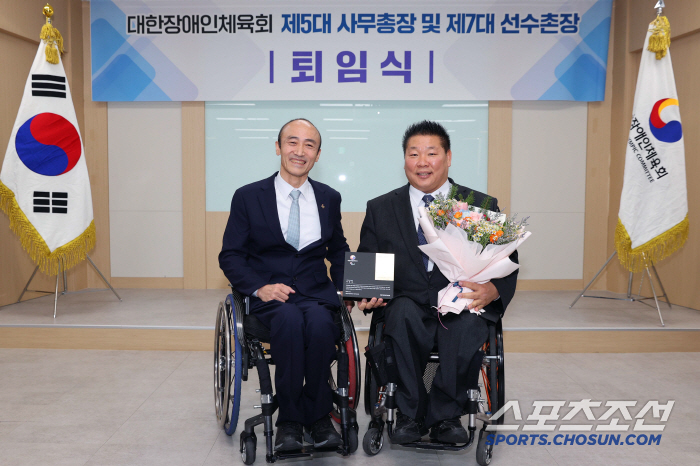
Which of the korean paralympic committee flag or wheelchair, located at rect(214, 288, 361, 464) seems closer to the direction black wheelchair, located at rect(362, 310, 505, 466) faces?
the wheelchair

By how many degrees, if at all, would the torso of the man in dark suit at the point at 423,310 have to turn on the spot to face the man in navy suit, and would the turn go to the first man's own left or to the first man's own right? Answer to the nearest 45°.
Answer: approximately 90° to the first man's own right

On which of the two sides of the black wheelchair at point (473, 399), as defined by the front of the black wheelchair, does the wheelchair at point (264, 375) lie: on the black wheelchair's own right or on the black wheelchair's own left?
on the black wheelchair's own right

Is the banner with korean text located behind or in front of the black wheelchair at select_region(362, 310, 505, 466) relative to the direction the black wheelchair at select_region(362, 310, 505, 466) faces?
behind

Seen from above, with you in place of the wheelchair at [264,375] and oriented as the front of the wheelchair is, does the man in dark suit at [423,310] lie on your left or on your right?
on your left

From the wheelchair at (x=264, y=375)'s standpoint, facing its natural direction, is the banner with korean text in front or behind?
behind

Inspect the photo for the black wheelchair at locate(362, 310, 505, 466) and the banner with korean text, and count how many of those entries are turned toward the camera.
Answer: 2

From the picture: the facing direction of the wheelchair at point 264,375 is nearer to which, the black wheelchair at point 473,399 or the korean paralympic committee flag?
the black wheelchair
